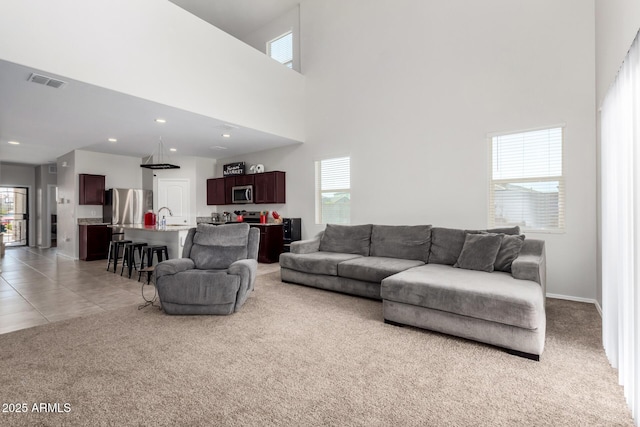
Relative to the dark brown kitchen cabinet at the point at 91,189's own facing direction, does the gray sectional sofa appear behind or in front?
in front

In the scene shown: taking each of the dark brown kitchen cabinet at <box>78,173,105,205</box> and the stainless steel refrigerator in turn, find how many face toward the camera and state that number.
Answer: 2

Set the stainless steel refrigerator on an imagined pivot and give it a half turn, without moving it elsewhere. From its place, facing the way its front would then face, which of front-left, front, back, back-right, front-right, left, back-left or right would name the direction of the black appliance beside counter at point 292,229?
back-right

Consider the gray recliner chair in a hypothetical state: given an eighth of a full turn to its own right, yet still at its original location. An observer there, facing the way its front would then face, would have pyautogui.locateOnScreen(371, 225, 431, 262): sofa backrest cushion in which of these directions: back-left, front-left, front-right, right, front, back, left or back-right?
back

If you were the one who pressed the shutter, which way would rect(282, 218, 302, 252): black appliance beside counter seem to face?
facing the viewer and to the left of the viewer

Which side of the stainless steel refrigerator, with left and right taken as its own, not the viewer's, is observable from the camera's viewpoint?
front

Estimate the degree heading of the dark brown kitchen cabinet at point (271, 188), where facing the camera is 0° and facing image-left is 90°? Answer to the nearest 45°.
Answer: approximately 45°

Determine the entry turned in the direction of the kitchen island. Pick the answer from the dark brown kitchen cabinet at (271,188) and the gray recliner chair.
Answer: the dark brown kitchen cabinet

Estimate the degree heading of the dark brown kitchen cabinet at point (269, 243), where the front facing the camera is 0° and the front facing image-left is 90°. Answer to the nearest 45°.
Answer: approximately 45°

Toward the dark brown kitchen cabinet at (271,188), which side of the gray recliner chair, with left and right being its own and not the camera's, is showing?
back

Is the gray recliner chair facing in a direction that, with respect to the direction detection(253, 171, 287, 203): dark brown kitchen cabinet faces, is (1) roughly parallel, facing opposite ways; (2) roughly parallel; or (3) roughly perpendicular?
roughly parallel

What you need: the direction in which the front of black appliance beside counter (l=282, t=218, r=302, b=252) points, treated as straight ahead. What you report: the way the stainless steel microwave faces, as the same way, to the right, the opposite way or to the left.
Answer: the same way

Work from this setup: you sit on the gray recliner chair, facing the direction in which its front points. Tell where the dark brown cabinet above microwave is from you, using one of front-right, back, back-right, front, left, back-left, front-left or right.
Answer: back-right

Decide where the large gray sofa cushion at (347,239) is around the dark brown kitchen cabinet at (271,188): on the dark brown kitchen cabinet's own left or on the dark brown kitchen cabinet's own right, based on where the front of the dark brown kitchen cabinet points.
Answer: on the dark brown kitchen cabinet's own left

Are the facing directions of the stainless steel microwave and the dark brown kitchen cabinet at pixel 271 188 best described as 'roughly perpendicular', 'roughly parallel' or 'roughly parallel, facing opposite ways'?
roughly parallel

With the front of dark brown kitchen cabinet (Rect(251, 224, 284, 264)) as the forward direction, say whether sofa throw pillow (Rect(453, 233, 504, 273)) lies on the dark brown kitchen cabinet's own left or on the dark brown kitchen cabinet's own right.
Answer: on the dark brown kitchen cabinet's own left

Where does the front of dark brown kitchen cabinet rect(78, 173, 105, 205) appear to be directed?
toward the camera

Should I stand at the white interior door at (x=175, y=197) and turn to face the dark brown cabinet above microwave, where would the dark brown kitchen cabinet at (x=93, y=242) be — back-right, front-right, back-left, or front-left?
back-right
